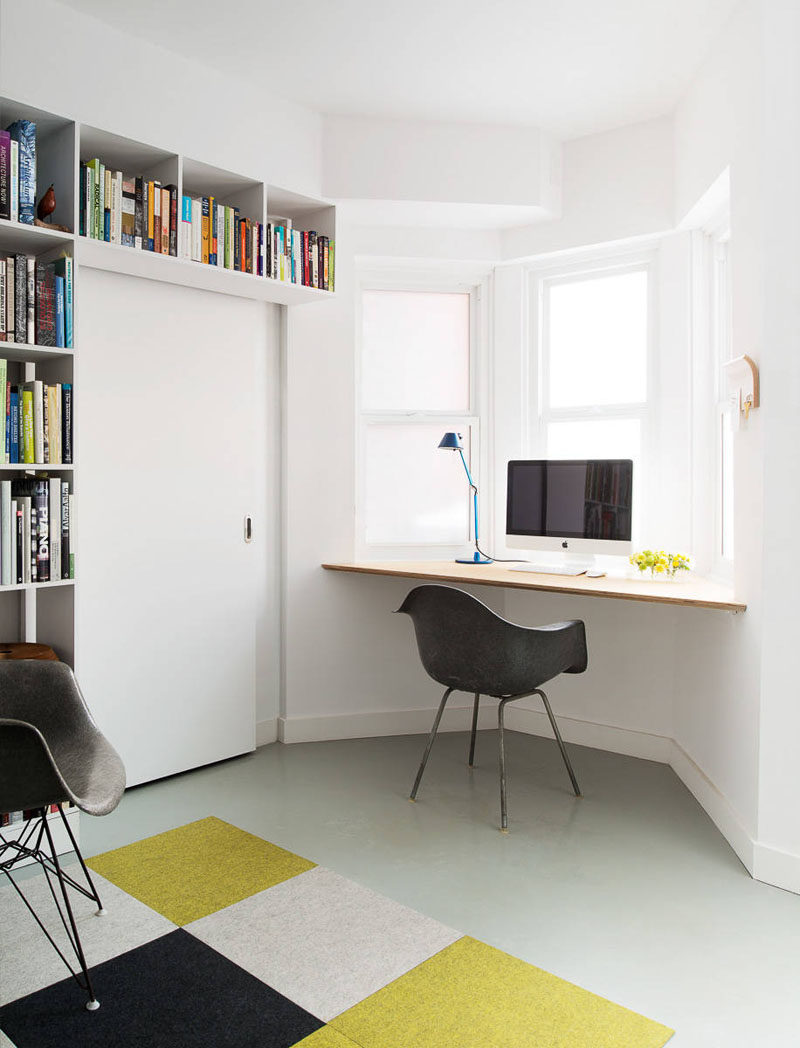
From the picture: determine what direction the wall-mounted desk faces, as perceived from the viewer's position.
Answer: facing the viewer and to the left of the viewer

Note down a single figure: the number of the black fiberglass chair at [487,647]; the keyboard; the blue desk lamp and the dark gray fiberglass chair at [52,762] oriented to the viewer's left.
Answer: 1

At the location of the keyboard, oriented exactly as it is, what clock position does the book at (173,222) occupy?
The book is roughly at 2 o'clock from the keyboard.

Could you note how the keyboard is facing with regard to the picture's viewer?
facing the viewer

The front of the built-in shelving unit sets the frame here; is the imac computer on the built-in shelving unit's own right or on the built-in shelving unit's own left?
on the built-in shelving unit's own left

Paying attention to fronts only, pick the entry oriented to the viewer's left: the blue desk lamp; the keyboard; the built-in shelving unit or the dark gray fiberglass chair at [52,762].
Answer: the blue desk lamp

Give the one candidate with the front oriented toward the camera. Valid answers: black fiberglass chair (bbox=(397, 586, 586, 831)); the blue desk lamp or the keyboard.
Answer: the keyboard

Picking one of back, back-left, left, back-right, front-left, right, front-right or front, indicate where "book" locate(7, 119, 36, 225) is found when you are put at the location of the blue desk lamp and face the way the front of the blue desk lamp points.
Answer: front-left

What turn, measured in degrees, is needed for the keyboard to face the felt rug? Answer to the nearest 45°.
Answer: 0° — it already faces it

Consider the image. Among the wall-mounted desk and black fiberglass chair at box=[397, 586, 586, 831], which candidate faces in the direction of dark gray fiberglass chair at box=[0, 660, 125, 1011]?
the wall-mounted desk

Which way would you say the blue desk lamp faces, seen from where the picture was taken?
facing to the left of the viewer

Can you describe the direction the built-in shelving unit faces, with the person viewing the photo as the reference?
facing the viewer and to the right of the viewer

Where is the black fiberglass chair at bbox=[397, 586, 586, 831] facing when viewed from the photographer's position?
facing away from the viewer and to the right of the viewer
